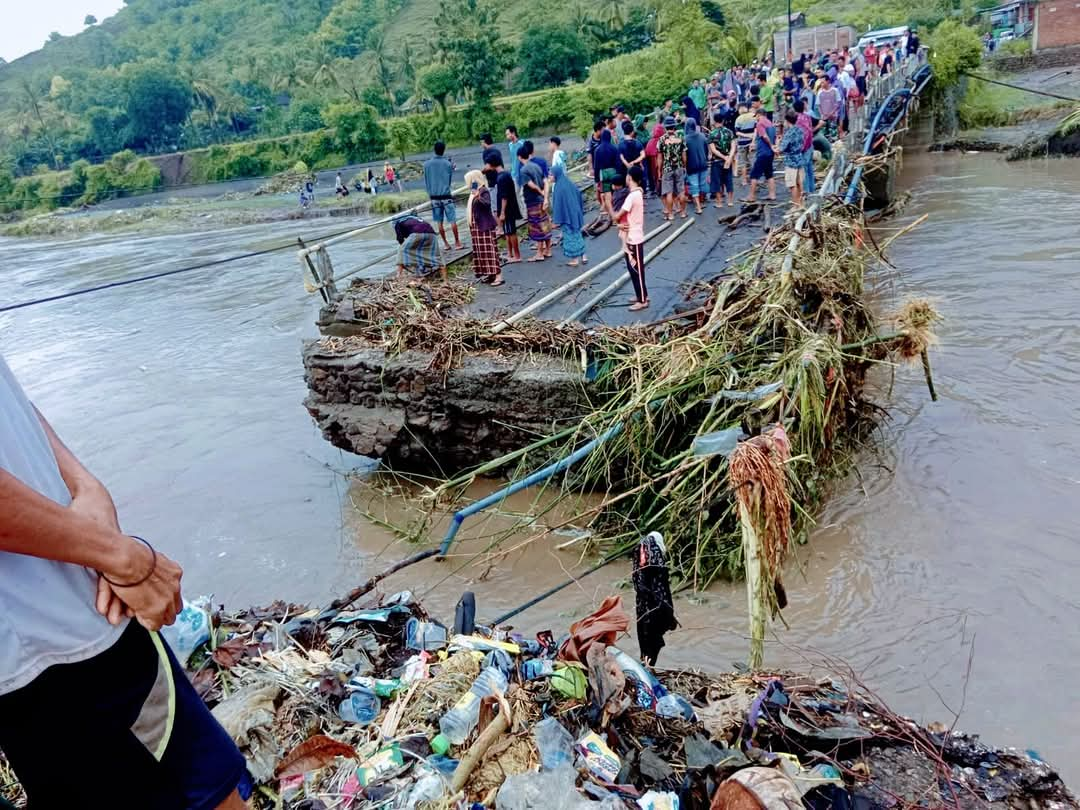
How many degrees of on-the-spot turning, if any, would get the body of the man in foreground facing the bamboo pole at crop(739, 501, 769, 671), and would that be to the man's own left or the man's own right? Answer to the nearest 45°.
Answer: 0° — they already face it

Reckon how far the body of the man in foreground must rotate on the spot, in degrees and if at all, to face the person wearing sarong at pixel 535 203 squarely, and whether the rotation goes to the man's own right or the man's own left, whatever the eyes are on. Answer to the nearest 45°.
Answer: approximately 45° to the man's own left

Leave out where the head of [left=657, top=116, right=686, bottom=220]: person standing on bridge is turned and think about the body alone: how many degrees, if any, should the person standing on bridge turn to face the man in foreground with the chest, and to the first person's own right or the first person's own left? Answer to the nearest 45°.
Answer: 0° — they already face them

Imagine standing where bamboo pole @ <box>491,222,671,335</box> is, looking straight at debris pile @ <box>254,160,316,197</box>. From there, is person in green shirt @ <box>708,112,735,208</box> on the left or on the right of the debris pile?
right

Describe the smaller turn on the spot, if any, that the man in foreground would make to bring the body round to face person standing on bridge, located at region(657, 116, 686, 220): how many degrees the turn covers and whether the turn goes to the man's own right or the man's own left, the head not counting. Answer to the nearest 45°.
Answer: approximately 45° to the man's own left

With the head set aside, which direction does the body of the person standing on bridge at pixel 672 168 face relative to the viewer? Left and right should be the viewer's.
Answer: facing the viewer

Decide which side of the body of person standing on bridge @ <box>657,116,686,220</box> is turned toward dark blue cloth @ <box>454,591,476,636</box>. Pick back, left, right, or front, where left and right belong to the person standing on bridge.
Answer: front

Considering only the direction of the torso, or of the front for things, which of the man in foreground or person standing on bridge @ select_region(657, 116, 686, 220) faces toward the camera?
the person standing on bridge

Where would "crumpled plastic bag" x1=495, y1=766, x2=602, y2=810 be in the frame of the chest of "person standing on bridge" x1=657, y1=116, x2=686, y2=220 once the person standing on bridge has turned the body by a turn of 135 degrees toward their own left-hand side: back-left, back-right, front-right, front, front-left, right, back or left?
back-right

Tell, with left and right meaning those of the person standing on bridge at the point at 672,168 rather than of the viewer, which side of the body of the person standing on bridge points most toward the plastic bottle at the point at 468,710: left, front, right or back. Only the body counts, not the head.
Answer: front

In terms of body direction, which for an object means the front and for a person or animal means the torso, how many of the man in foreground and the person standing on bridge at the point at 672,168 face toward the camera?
1

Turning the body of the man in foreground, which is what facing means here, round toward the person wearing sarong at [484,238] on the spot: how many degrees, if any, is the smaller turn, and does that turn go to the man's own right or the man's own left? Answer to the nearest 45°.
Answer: approximately 45° to the man's own left

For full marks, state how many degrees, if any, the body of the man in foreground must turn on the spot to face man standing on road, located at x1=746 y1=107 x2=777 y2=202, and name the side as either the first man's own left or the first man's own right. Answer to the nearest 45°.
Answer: approximately 45° to the first man's own left

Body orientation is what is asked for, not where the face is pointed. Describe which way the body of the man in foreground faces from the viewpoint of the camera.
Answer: to the viewer's right

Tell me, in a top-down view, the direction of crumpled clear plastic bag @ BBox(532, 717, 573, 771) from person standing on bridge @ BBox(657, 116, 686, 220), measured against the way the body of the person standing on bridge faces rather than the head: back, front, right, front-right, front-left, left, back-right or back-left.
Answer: front

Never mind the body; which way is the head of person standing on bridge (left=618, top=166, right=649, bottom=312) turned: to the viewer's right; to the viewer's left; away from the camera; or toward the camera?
to the viewer's left
